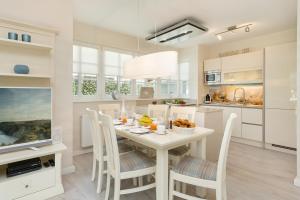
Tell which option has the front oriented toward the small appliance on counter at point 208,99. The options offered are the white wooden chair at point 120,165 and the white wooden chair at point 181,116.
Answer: the white wooden chair at point 120,165

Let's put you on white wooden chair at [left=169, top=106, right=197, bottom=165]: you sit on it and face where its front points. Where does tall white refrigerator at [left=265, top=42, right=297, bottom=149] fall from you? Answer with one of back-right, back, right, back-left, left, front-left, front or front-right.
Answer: back

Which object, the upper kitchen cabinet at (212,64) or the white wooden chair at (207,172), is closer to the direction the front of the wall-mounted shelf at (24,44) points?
the white wooden chair

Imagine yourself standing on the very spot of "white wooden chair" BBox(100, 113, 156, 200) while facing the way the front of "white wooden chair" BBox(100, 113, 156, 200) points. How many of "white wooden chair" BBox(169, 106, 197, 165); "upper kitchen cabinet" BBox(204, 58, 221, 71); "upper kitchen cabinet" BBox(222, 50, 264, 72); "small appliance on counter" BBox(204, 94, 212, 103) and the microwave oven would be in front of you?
5

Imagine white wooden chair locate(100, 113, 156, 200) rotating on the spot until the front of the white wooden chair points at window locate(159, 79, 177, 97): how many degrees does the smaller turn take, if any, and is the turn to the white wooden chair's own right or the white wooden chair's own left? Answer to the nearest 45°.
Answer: approximately 45° to the white wooden chair's own left

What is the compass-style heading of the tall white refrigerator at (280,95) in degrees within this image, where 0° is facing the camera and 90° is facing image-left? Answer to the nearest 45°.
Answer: approximately 45°

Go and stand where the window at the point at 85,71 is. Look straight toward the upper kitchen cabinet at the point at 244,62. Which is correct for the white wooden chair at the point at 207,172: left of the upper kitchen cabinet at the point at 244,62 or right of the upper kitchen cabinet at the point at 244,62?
right

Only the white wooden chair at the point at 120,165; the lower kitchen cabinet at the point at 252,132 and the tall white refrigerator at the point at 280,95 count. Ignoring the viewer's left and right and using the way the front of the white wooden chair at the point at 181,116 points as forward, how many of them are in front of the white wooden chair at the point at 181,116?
1
